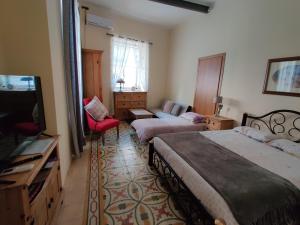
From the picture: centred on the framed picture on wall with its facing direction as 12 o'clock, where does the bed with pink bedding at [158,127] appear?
The bed with pink bedding is roughly at 1 o'clock from the framed picture on wall.

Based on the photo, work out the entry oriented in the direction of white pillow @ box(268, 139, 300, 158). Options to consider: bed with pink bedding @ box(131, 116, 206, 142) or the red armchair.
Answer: the red armchair

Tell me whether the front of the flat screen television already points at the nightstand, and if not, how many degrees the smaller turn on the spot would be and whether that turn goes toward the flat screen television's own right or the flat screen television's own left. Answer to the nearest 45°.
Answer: approximately 45° to the flat screen television's own left

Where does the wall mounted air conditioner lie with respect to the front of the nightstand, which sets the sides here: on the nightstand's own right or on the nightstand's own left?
on the nightstand's own right

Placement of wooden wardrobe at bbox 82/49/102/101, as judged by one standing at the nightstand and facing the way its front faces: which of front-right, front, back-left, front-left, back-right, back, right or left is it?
front-right

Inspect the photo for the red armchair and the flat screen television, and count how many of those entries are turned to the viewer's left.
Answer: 0

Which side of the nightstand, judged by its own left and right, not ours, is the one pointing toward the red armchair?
front

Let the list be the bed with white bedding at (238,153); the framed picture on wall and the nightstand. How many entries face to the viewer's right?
0

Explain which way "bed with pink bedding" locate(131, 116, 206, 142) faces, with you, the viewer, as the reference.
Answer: facing the viewer and to the left of the viewer

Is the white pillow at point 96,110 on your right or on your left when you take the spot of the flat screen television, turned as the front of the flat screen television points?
on your left

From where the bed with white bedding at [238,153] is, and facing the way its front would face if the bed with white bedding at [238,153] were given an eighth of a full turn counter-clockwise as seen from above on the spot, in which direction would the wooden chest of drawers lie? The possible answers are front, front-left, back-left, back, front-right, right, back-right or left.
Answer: back-right

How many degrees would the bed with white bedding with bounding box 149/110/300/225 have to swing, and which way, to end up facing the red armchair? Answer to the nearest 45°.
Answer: approximately 45° to its right

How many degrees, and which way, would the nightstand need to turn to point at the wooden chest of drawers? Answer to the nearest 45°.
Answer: approximately 45° to its right

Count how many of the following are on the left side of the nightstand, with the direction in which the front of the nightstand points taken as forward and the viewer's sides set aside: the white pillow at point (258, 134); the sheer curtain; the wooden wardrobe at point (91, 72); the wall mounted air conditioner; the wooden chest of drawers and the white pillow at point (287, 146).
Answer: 2

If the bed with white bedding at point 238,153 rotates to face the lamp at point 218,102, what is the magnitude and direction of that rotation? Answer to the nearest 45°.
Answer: approximately 135° to its right

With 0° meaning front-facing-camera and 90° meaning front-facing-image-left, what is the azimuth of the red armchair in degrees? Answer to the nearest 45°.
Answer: approximately 315°

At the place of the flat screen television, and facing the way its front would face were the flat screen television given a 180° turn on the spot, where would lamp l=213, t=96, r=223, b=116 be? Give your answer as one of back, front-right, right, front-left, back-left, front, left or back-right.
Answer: back-right

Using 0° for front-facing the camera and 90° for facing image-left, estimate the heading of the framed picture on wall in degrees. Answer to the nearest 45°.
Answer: approximately 45°

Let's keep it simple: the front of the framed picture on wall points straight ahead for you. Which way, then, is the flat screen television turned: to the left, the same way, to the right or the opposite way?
the opposite way

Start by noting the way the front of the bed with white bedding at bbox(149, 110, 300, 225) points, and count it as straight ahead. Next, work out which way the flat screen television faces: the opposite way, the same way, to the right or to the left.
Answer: the opposite way
